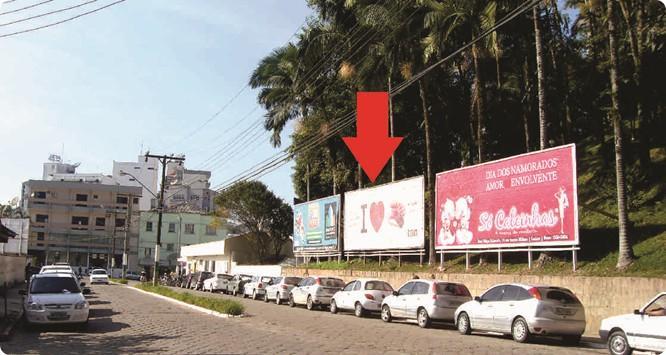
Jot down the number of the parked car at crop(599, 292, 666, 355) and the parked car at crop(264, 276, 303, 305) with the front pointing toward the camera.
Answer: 0

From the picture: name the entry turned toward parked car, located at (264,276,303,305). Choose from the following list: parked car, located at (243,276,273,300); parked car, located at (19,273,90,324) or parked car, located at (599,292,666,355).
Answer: parked car, located at (599,292,666,355)

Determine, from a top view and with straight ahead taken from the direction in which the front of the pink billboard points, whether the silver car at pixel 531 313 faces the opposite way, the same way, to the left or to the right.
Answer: to the right

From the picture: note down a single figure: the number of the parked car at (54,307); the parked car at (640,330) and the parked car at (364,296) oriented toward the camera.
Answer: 1

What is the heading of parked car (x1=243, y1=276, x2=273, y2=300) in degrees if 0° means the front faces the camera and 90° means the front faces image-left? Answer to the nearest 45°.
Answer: approximately 135°

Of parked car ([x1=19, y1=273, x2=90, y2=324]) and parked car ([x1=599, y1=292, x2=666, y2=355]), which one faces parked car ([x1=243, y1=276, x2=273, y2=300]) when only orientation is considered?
parked car ([x1=599, y1=292, x2=666, y2=355])

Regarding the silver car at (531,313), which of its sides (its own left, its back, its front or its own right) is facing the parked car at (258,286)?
front

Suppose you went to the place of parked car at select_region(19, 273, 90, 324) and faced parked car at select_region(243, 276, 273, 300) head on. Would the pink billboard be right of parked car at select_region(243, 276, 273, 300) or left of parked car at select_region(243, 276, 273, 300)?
right

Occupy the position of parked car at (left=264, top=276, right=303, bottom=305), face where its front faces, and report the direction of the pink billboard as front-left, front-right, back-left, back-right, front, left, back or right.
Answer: back

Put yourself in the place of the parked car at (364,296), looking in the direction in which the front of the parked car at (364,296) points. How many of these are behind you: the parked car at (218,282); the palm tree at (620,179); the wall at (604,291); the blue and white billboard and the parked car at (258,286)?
2

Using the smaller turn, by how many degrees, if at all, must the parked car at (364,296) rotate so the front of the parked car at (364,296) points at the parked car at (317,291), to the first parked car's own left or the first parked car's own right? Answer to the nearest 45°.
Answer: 0° — it already faces it

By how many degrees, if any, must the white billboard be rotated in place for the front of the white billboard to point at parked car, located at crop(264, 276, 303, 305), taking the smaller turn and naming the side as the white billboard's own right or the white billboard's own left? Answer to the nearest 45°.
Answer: approximately 45° to the white billboard's own right

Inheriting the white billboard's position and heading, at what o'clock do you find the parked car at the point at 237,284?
The parked car is roughly at 3 o'clock from the white billboard.
